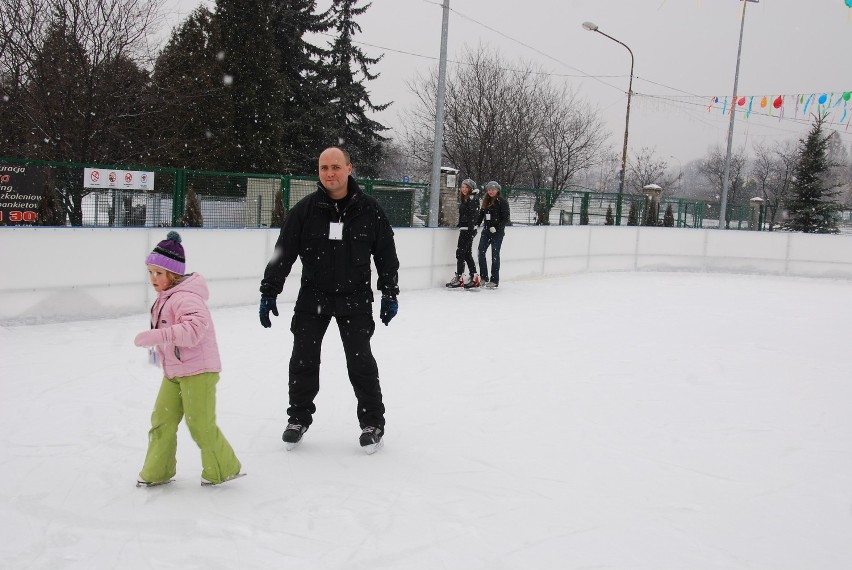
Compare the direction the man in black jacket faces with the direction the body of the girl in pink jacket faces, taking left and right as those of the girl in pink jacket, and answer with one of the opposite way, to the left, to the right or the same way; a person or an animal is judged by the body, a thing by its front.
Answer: to the left

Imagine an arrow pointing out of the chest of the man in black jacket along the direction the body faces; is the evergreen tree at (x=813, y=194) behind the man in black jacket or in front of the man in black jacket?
behind

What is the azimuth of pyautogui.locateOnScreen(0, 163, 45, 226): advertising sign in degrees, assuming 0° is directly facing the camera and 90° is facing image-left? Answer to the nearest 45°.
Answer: approximately 0°

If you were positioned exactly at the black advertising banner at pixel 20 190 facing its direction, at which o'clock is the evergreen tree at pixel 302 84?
The evergreen tree is roughly at 7 o'clock from the black advertising banner.

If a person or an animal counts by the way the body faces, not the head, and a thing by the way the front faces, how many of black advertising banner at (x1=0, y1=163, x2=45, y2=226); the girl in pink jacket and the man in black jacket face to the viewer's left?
1

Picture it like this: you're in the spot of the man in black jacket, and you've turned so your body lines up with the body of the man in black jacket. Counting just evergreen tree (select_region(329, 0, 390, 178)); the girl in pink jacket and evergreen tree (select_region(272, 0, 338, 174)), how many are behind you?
2

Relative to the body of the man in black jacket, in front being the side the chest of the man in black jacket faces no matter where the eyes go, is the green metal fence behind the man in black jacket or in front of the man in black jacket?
behind

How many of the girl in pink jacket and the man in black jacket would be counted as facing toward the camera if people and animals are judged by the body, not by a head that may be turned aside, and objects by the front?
1

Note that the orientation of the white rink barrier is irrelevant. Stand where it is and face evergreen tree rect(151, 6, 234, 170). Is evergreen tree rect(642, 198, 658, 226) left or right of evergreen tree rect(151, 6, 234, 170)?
right

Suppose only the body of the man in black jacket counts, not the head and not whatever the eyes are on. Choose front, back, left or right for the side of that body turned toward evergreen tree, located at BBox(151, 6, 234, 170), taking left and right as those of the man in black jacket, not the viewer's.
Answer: back

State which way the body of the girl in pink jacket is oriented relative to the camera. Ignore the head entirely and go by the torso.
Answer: to the viewer's left

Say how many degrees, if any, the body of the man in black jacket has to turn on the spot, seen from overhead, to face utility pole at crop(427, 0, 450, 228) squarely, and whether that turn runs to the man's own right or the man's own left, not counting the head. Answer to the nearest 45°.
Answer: approximately 180°

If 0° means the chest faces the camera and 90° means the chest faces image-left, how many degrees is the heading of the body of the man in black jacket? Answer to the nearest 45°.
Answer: approximately 0°
